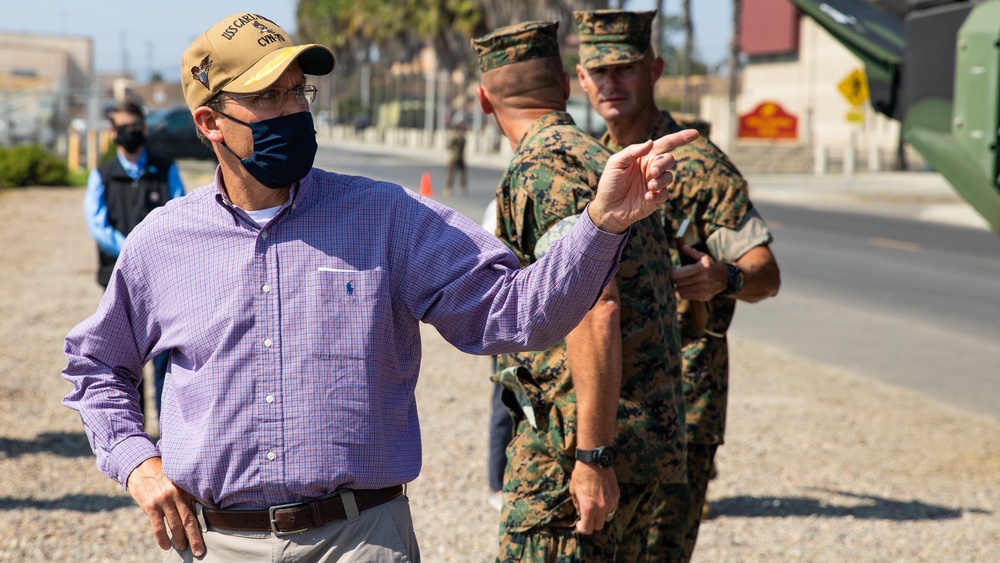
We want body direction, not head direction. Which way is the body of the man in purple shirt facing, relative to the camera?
toward the camera

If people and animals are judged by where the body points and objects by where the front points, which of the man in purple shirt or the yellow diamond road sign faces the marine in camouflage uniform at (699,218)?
the yellow diamond road sign

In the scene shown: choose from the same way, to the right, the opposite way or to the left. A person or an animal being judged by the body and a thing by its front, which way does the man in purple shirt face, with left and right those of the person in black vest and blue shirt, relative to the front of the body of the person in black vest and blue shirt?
the same way

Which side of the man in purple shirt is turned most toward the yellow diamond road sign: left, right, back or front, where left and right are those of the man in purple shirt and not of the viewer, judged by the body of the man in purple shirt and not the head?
back

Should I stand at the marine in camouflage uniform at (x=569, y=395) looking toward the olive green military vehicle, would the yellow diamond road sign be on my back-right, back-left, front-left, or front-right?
front-left

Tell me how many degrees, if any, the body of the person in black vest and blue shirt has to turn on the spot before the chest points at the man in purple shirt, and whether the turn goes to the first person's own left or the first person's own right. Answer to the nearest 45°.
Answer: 0° — they already face them

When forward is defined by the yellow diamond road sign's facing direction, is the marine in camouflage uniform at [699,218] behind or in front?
in front

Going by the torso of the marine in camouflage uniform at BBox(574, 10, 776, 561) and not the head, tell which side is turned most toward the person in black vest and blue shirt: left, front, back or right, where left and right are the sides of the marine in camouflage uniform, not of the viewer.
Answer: right

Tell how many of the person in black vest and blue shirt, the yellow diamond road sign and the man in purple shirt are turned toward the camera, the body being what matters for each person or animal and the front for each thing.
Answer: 3

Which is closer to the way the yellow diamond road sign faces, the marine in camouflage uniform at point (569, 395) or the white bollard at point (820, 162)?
the marine in camouflage uniform

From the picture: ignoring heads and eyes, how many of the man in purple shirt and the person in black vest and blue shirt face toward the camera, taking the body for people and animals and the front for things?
2

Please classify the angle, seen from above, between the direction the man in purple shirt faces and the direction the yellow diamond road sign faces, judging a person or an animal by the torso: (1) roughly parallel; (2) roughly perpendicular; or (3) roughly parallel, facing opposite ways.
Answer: roughly parallel

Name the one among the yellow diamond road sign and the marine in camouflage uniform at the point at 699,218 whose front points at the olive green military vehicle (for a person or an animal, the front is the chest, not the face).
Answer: the yellow diamond road sign

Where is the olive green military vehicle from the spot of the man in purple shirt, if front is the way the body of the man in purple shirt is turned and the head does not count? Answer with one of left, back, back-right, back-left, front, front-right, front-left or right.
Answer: back-left

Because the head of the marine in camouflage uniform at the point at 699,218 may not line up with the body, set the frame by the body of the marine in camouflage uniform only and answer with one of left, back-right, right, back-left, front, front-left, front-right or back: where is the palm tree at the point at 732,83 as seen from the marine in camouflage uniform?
back-right
